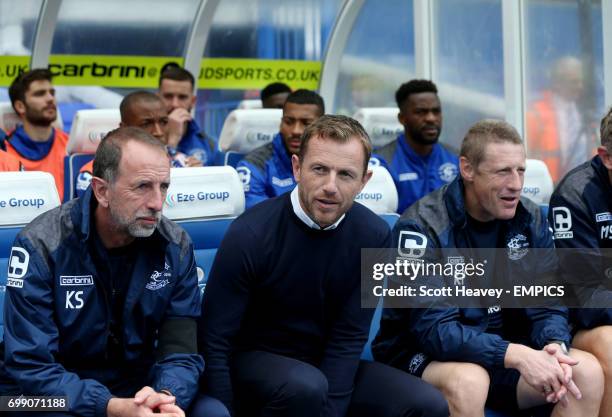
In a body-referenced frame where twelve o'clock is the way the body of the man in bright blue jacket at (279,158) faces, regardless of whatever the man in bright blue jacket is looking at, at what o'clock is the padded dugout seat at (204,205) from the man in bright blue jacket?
The padded dugout seat is roughly at 2 o'clock from the man in bright blue jacket.

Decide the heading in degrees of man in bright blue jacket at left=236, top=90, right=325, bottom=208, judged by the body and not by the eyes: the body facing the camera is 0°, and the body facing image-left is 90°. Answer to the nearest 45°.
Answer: approximately 315°

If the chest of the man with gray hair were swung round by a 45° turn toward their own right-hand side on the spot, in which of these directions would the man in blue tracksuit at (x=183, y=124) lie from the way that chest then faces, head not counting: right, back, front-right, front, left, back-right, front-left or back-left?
back

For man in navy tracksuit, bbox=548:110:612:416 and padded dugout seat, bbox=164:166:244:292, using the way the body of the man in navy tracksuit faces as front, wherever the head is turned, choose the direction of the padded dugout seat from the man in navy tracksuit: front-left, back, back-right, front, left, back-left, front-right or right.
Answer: back-right

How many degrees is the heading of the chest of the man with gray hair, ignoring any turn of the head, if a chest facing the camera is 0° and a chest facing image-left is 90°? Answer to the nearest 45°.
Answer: approximately 315°

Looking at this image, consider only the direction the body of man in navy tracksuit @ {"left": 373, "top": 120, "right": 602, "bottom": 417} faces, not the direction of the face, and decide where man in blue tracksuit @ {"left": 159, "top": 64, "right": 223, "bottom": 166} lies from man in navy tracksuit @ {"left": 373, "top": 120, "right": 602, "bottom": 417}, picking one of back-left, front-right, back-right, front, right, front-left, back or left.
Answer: back

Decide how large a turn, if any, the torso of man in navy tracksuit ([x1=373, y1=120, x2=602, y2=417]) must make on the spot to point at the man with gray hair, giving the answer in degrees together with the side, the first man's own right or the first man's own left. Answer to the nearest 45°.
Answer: approximately 90° to the first man's own right
